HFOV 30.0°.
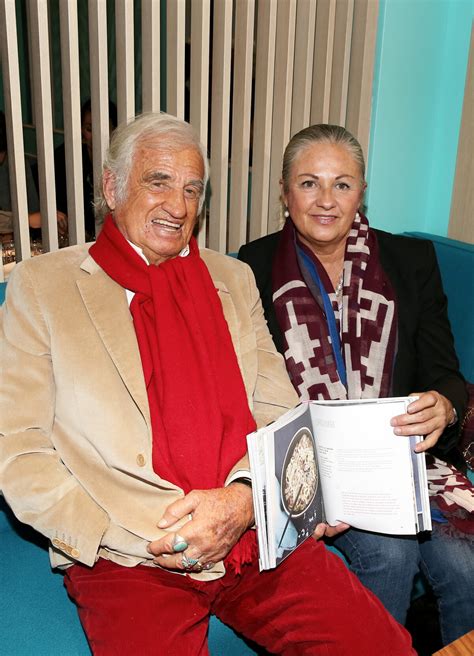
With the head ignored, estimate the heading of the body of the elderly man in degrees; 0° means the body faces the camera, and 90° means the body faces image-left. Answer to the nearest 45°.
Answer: approximately 315°
